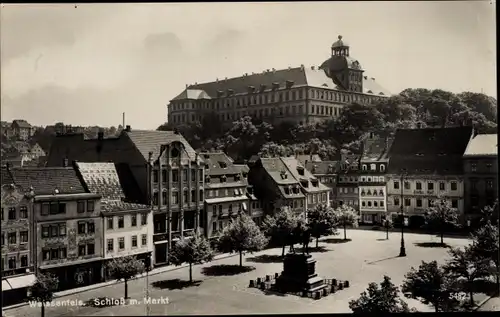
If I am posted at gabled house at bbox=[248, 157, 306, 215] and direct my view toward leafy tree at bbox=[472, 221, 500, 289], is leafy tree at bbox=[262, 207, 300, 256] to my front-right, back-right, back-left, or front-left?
front-right

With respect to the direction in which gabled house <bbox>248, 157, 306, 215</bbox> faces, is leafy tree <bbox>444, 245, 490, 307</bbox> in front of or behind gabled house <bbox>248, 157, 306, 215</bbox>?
in front

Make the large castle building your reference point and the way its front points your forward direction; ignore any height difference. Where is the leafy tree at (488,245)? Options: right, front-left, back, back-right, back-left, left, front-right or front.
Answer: front

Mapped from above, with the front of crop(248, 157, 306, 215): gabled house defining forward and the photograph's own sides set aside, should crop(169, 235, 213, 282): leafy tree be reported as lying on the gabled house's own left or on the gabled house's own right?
on the gabled house's own right

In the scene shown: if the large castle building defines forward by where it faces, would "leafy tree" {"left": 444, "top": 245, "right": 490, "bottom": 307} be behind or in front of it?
in front

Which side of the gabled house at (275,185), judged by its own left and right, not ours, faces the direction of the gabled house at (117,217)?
right

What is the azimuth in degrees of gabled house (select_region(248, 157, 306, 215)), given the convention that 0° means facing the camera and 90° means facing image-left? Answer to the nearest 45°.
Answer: approximately 315°
